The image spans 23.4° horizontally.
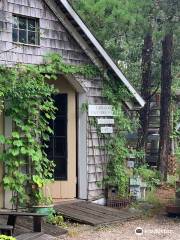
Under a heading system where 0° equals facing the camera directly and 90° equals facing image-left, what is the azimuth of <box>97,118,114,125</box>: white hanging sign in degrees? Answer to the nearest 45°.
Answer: approximately 0°

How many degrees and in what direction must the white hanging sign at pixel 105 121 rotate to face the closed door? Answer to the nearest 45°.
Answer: approximately 90° to its right

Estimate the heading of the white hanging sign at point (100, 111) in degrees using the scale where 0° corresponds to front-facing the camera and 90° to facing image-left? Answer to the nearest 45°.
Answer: approximately 0°

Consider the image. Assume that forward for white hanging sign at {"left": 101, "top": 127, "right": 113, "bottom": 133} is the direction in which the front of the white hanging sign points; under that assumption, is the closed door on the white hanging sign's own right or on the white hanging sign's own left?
on the white hanging sign's own right

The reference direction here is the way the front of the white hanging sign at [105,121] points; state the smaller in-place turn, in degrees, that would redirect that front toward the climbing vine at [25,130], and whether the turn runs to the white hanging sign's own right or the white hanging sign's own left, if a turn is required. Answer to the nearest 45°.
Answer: approximately 45° to the white hanging sign's own right

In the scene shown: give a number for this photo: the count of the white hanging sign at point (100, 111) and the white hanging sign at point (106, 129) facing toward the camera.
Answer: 2

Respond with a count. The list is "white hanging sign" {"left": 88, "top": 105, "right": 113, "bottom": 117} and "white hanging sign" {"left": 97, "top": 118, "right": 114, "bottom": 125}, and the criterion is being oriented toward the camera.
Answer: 2

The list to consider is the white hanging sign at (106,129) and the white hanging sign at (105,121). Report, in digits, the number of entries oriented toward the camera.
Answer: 2
